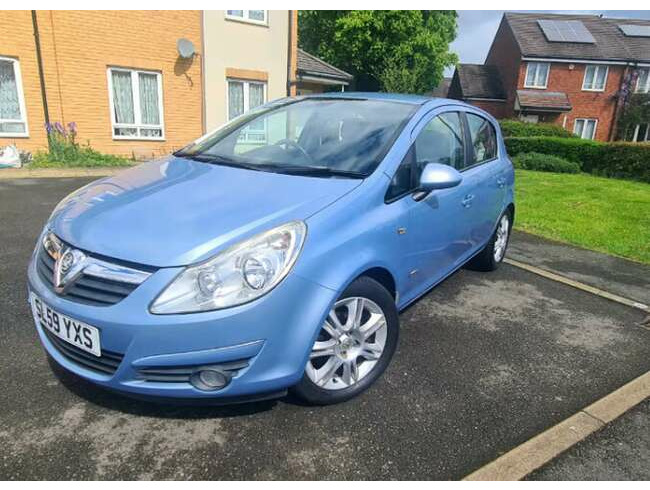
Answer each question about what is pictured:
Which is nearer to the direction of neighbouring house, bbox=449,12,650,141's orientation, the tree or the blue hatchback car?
the blue hatchback car

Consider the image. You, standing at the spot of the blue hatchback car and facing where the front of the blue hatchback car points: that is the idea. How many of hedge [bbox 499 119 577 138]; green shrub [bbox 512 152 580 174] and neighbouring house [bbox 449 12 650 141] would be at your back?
3

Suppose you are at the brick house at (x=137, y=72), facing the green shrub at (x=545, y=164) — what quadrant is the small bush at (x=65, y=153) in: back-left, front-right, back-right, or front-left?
back-right

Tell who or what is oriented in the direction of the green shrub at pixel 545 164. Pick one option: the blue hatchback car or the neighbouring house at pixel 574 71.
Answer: the neighbouring house

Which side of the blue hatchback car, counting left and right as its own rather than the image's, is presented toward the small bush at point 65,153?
right

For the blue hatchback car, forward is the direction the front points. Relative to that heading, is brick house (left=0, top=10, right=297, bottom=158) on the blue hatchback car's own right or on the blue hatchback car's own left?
on the blue hatchback car's own right

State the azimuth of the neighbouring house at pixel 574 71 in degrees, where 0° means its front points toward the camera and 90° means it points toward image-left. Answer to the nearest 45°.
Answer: approximately 0°

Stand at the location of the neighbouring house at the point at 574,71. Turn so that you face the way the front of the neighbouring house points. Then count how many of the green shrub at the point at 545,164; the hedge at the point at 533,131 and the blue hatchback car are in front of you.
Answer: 3

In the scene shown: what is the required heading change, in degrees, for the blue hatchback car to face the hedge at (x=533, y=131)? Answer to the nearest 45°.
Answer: approximately 180°

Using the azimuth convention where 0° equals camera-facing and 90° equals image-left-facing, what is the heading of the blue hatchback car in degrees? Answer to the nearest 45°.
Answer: approximately 45°

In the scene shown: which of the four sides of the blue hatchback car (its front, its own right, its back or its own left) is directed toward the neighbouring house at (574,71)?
back
